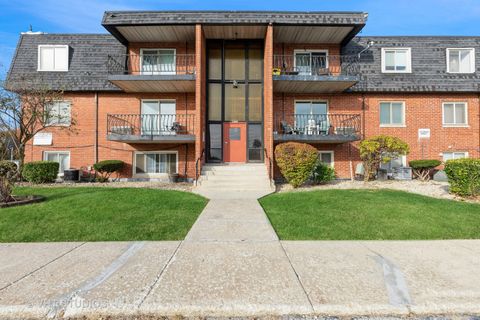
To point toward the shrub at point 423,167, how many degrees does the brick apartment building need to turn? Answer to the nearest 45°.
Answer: approximately 90° to its left

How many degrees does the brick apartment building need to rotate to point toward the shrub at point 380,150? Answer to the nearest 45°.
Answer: approximately 90° to its left

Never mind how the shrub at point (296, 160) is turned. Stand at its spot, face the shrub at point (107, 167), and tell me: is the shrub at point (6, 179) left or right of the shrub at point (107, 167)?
left

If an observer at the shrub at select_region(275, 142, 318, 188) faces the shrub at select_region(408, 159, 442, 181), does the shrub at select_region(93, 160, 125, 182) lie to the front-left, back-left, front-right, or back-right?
back-left

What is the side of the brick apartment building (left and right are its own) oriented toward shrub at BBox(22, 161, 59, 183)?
right

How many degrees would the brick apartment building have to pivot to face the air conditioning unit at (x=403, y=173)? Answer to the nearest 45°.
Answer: approximately 90° to its left

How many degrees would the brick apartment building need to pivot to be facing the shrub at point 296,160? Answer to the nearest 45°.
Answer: approximately 45° to its left

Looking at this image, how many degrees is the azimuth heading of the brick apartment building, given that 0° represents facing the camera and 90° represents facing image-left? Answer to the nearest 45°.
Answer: approximately 0°

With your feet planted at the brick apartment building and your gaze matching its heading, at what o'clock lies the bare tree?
The bare tree is roughly at 2 o'clock from the brick apartment building.
